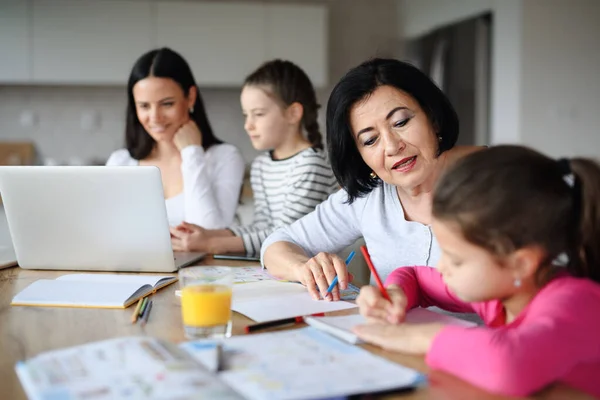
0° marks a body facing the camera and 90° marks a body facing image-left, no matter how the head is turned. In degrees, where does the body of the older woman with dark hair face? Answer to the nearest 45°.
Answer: approximately 0°

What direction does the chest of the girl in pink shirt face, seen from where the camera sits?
to the viewer's left

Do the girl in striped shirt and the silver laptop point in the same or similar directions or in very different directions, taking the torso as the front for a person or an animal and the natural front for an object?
very different directions

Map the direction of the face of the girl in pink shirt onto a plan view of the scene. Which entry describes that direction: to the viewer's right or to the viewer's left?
to the viewer's left

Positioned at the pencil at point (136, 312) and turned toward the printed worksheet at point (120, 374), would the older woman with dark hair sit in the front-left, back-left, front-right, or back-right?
back-left

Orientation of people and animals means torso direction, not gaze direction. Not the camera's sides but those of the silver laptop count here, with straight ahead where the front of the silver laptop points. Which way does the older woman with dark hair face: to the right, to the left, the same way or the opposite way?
the opposite way

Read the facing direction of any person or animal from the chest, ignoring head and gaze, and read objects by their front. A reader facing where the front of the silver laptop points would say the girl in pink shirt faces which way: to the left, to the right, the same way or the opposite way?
to the left

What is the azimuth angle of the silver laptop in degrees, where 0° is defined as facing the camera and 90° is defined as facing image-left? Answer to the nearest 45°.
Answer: approximately 225°

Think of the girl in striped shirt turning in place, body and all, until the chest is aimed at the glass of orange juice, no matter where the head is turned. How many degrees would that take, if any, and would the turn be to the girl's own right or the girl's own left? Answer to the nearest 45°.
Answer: approximately 45° to the girl's own left

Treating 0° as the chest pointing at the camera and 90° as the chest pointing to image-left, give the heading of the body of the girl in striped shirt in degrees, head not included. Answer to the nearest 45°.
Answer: approximately 45°

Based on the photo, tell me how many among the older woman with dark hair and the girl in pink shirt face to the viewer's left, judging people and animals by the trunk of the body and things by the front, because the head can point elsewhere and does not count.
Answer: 1

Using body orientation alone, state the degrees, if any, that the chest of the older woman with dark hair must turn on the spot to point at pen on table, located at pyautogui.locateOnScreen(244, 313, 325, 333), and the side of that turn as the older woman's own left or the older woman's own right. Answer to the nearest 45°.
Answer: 0° — they already face it
